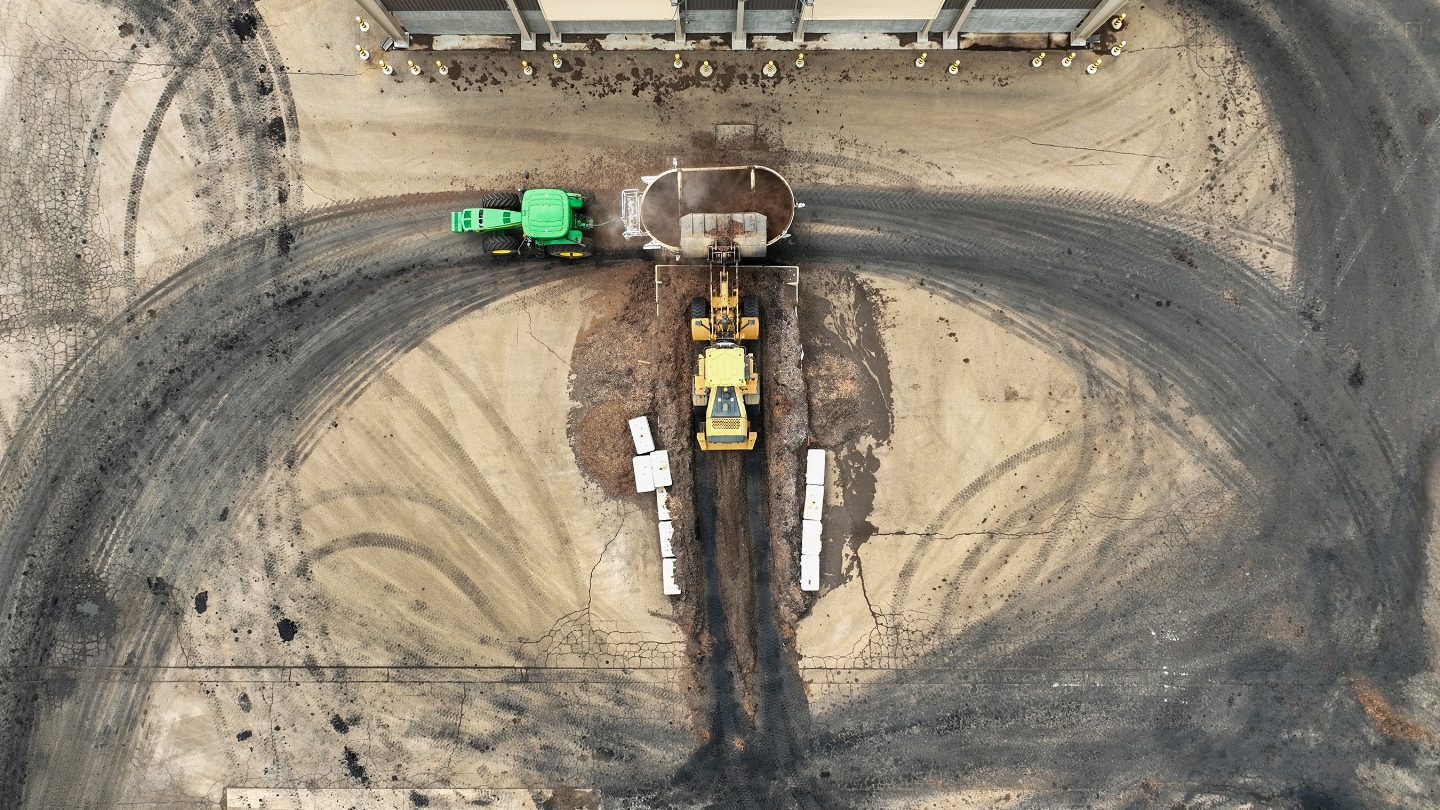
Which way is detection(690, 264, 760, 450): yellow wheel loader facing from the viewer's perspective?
away from the camera

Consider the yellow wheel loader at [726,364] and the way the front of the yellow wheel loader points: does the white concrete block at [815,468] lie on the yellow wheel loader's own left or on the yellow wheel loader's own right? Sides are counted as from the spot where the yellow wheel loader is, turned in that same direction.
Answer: on the yellow wheel loader's own right

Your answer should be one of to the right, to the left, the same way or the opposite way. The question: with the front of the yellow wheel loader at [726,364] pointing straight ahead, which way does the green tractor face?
to the left

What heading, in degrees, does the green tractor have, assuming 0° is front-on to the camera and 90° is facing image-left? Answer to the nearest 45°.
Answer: approximately 90°

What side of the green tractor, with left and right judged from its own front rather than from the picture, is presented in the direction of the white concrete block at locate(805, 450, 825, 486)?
back

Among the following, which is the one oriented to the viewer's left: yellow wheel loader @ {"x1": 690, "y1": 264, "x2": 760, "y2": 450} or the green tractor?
the green tractor
